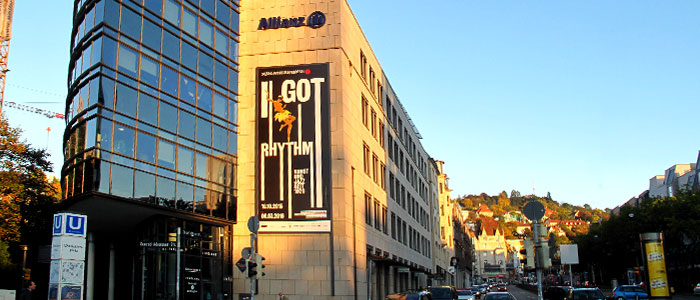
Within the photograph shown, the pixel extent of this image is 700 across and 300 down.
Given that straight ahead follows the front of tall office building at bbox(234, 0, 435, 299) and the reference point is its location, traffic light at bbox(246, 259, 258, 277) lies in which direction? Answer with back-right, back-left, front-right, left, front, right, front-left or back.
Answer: front-right

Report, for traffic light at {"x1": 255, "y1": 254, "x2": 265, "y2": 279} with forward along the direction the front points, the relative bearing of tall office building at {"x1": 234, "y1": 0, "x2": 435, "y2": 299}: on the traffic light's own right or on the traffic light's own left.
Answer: on the traffic light's own left

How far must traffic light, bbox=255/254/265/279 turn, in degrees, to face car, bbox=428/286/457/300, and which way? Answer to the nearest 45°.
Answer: approximately 45° to its left

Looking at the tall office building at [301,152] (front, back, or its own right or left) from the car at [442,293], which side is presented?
left

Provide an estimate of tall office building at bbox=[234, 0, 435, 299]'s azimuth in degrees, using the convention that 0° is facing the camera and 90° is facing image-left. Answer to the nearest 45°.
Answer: approximately 315°
